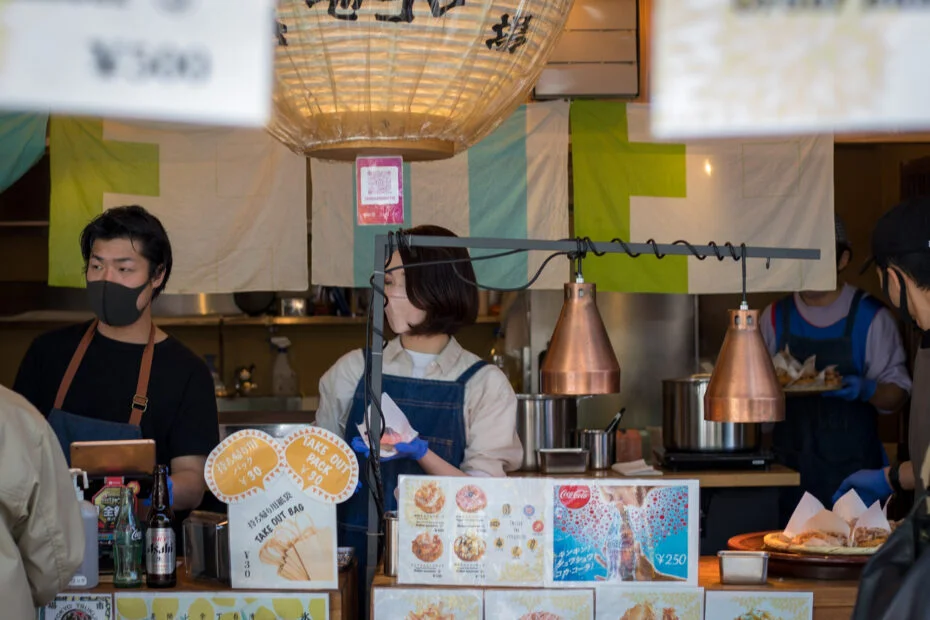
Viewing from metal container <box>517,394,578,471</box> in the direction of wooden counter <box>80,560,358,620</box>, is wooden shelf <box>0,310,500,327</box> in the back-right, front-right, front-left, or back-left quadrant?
back-right

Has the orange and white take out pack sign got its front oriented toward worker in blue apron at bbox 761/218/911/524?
no

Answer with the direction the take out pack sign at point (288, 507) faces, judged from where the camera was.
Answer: facing the viewer

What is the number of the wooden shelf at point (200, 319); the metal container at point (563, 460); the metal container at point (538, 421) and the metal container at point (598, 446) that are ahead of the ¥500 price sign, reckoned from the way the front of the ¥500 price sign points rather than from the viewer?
0

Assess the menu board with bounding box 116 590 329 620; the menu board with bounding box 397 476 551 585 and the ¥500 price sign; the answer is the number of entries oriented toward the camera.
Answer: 3

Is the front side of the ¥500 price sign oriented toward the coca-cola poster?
no

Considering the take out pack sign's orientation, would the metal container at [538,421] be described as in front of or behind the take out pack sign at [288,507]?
behind

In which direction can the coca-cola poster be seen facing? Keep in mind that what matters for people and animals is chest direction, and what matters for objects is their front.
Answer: toward the camera

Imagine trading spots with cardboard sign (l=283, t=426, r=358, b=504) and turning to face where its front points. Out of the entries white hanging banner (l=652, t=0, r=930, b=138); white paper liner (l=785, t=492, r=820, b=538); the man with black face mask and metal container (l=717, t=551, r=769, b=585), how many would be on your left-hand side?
3

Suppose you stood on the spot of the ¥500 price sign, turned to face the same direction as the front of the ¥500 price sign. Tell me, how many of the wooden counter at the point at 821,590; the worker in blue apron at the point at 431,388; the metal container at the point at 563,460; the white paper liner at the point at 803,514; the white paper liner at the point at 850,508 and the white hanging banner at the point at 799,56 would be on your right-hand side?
0

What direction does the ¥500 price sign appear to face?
toward the camera

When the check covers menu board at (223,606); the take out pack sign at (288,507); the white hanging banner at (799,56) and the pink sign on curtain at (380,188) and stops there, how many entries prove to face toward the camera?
4

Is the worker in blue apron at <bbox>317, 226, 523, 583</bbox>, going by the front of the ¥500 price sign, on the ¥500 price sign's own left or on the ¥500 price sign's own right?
on the ¥500 price sign's own left

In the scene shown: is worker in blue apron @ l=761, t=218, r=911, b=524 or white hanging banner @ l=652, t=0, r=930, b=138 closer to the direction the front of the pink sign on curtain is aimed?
the white hanging banner

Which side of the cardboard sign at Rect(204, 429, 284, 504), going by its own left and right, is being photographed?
front
